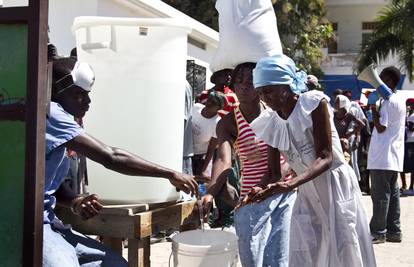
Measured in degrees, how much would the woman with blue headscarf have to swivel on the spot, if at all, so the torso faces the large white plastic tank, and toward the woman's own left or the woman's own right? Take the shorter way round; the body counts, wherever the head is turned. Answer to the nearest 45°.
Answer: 0° — they already face it

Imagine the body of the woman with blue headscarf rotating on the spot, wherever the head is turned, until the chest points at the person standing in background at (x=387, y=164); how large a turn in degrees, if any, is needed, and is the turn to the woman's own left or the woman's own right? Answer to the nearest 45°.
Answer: approximately 135° to the woman's own right

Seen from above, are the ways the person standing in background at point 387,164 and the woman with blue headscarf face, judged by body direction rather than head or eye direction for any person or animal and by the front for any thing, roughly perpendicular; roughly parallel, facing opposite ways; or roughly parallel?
roughly perpendicular

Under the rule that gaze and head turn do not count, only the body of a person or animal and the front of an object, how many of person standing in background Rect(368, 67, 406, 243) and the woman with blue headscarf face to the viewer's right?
0

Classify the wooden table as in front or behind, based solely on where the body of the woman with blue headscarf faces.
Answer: in front

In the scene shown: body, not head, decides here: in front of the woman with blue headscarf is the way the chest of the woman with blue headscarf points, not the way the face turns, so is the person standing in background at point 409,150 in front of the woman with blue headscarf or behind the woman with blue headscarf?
behind

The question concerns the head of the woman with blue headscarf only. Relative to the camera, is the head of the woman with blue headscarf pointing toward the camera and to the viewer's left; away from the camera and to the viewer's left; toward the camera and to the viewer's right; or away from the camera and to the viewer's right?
toward the camera and to the viewer's left

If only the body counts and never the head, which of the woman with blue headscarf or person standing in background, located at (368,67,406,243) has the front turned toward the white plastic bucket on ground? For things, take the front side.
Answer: the woman with blue headscarf

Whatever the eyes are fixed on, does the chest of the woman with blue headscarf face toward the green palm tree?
no

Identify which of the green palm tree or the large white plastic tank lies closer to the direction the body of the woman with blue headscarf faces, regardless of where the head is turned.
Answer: the large white plastic tank

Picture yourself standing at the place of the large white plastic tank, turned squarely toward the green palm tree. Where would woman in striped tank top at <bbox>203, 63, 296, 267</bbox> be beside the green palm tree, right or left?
right
